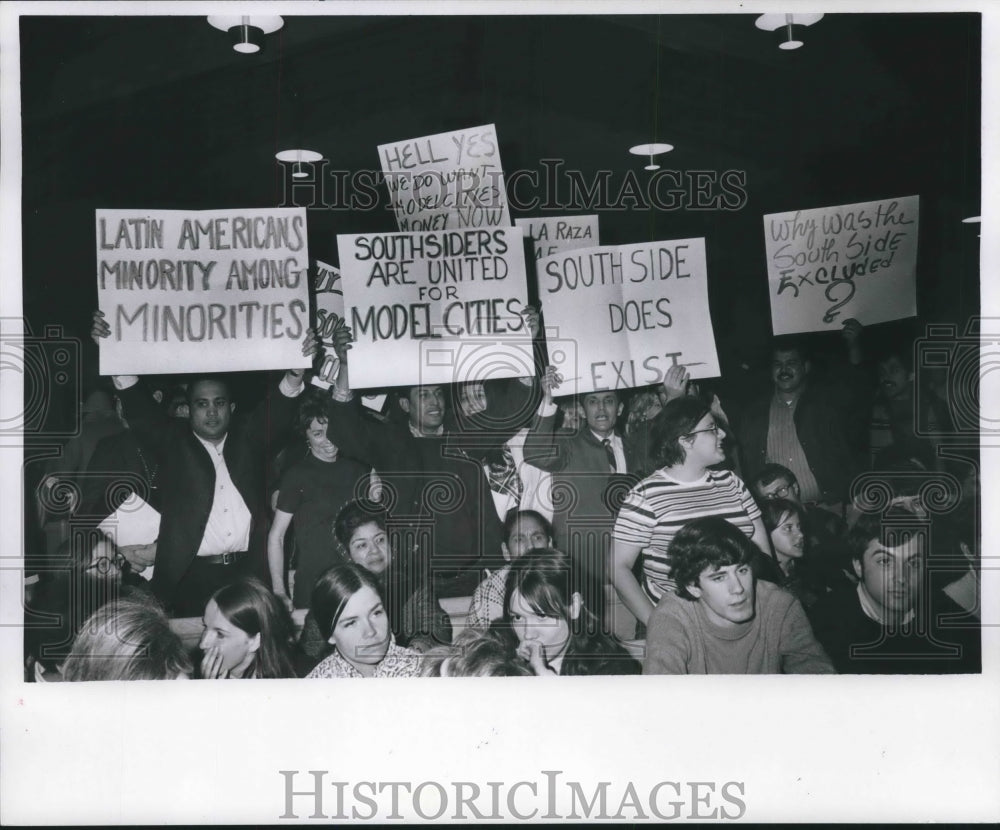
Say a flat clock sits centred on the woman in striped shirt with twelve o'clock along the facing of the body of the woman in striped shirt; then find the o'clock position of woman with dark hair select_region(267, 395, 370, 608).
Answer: The woman with dark hair is roughly at 4 o'clock from the woman in striped shirt.

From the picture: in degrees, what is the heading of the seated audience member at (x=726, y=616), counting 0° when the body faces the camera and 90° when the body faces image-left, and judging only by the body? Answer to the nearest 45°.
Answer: approximately 0°

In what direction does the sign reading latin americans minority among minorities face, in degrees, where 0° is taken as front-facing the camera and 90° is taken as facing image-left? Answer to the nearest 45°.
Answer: approximately 0°
